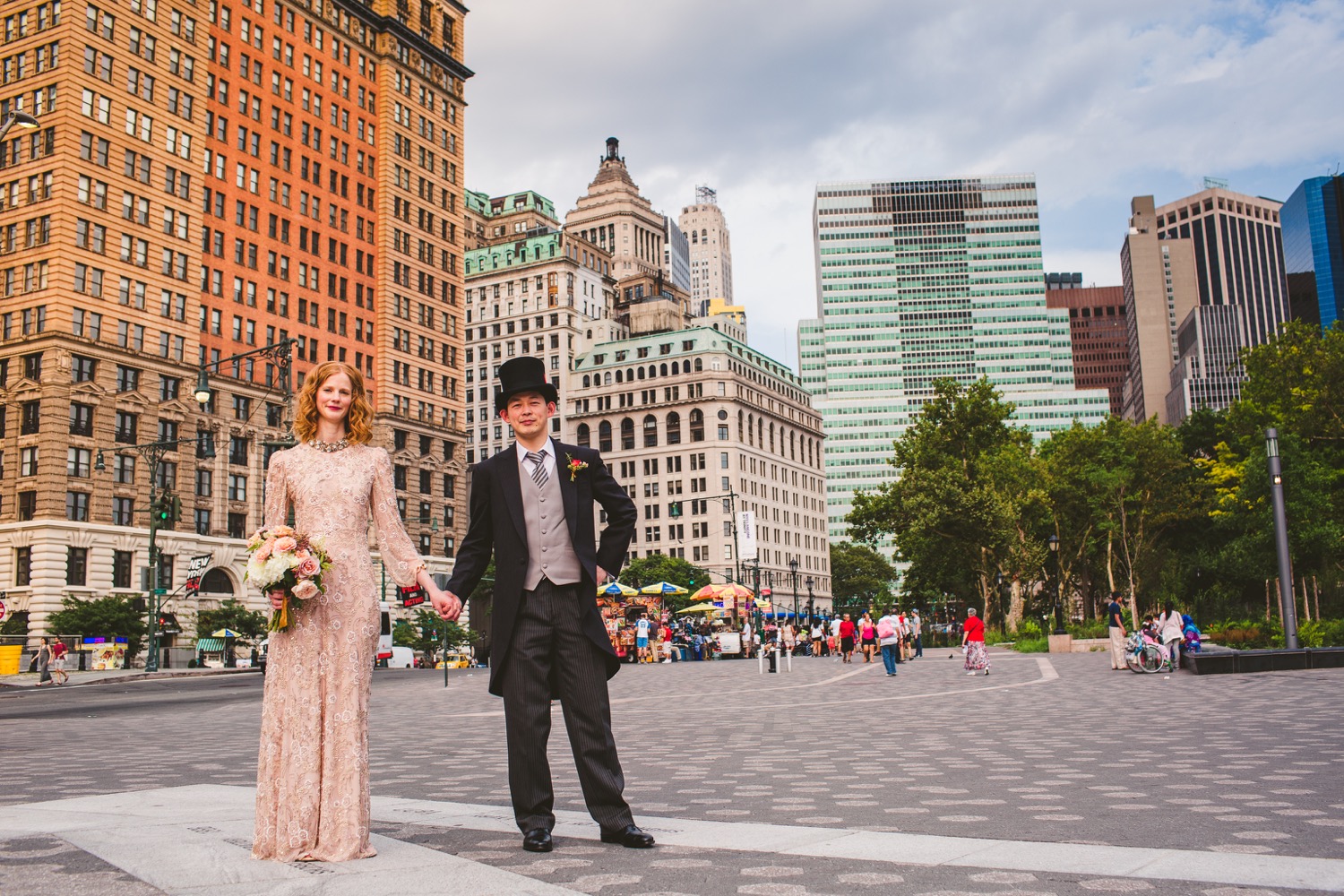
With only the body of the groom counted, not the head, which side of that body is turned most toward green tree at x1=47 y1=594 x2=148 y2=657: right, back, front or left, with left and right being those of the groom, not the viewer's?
back

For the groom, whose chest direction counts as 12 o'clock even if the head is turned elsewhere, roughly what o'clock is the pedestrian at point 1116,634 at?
The pedestrian is roughly at 7 o'clock from the groom.

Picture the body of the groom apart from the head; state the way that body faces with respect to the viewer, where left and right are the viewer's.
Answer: facing the viewer

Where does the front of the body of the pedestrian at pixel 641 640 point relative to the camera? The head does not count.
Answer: away from the camera

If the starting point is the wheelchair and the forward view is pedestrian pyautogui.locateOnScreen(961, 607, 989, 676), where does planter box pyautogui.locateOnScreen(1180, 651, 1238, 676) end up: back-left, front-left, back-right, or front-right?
back-right

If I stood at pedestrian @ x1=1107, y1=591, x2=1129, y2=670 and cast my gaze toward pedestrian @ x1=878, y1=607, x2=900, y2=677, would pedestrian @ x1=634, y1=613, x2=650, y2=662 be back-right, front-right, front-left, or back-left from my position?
front-right

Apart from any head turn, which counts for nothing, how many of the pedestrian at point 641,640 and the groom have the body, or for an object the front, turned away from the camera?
1

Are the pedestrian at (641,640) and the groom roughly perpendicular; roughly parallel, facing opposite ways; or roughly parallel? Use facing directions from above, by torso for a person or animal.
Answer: roughly parallel, facing opposite ways
